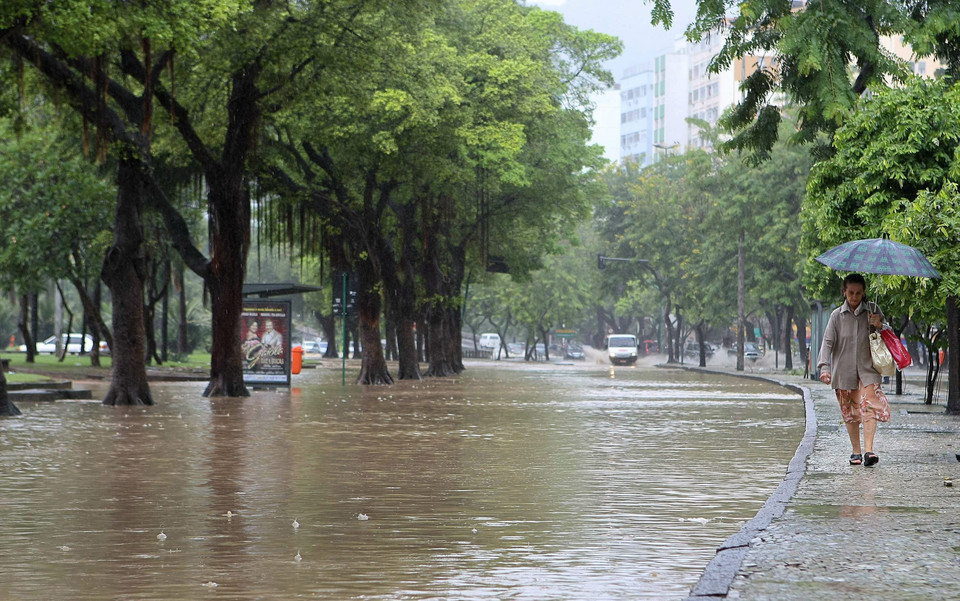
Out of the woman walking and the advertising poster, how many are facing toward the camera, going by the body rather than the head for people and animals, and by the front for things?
2

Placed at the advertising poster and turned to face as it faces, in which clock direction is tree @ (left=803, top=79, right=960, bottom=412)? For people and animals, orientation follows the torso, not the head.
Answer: The tree is roughly at 11 o'clock from the advertising poster.

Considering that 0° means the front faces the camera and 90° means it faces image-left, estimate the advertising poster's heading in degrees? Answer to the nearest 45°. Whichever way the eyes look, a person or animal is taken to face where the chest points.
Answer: approximately 0°

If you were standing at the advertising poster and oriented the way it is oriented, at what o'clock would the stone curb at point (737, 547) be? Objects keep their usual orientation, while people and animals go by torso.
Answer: The stone curb is roughly at 12 o'clock from the advertising poster.

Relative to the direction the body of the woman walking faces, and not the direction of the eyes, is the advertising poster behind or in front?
behind

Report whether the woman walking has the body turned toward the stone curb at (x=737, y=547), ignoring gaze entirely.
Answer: yes
